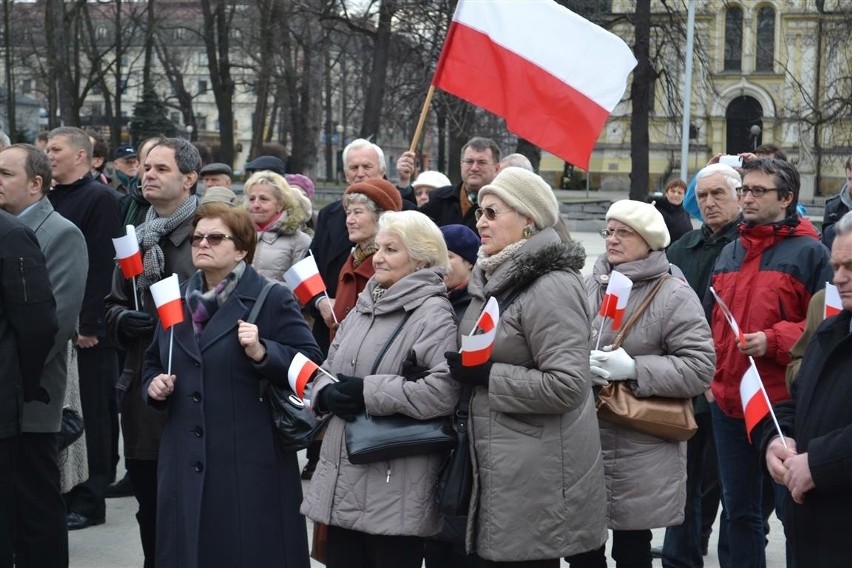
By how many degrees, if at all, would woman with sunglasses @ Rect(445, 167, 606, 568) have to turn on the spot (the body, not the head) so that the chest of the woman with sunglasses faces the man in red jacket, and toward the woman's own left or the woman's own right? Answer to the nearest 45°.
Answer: approximately 135° to the woman's own right

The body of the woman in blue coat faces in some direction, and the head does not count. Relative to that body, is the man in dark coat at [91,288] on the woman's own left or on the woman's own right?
on the woman's own right

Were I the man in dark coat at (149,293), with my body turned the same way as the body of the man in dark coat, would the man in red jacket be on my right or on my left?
on my left

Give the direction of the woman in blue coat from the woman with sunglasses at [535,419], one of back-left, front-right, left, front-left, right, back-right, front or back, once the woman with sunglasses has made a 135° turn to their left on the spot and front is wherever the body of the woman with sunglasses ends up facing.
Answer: back-right

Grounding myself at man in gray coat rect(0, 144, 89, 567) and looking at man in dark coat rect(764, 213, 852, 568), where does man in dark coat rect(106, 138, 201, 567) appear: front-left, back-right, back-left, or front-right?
front-left

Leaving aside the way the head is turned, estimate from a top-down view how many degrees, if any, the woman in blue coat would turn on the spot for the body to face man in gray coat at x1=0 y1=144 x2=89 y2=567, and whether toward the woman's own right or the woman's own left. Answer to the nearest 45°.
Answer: approximately 90° to the woman's own right

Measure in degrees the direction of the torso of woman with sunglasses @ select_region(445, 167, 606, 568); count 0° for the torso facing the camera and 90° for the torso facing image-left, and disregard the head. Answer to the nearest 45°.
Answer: approximately 90°

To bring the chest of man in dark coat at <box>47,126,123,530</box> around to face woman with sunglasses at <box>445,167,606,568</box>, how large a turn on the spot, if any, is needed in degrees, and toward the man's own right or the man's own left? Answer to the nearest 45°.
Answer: approximately 135° to the man's own left

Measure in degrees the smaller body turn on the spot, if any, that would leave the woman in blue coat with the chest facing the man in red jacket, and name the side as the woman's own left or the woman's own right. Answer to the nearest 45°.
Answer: approximately 135° to the woman's own left

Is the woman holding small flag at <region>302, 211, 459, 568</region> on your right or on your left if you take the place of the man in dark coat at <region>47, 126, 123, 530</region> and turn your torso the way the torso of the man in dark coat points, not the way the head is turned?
on your left

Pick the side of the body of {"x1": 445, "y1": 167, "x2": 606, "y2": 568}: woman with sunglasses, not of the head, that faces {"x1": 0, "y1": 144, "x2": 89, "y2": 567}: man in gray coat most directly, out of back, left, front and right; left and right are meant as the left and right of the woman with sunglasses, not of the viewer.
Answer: front

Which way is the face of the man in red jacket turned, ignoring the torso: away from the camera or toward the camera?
toward the camera

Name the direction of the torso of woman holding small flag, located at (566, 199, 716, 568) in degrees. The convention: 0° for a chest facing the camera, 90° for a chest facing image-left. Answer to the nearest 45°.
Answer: approximately 45°

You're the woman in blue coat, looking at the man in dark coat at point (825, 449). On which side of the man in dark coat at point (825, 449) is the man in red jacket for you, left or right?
left
